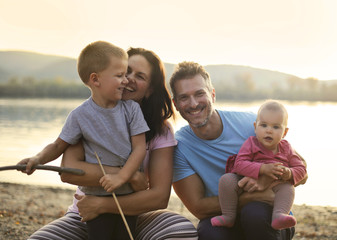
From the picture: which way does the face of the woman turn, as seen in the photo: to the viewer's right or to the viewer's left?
to the viewer's left

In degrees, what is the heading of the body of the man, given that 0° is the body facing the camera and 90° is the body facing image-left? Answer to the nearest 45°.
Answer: approximately 0°

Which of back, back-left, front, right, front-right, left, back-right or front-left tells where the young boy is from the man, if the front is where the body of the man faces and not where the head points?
front-right
